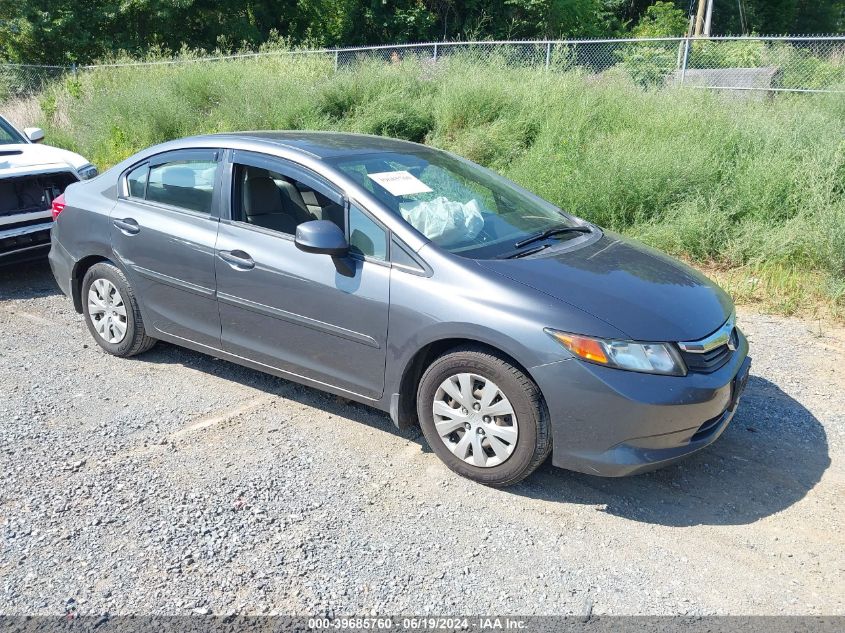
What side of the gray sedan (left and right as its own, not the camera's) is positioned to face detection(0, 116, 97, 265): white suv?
back

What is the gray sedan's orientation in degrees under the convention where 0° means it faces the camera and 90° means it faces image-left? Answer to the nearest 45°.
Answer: approximately 315°
